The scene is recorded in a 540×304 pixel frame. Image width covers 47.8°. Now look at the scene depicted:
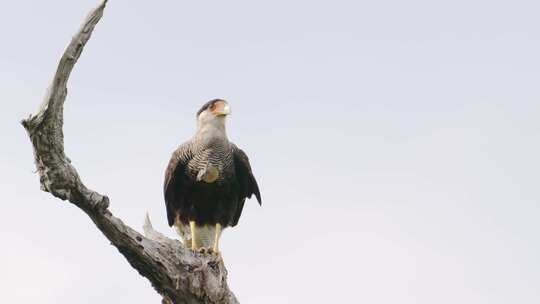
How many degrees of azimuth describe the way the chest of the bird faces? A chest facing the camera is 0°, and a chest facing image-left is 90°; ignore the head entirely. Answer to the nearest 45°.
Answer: approximately 0°
